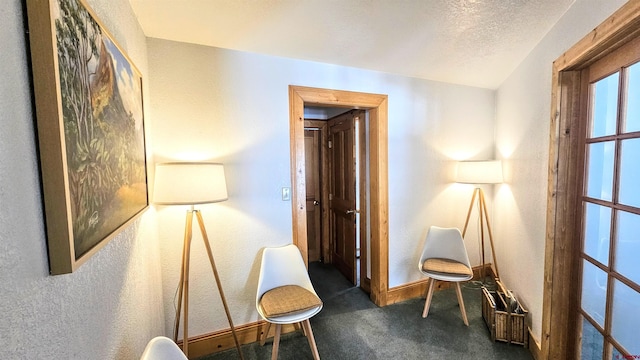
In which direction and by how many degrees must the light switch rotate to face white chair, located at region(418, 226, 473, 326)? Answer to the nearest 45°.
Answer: approximately 90° to its left

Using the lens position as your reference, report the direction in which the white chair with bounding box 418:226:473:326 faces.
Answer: facing the viewer

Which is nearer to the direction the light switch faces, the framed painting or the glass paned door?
the framed painting

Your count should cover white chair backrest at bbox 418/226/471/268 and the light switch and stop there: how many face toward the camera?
2

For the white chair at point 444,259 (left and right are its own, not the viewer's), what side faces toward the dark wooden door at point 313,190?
right

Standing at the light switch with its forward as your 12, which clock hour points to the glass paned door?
The glass paned door is roughly at 10 o'clock from the light switch.

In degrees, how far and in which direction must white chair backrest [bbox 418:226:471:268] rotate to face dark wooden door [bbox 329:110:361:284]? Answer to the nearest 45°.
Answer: approximately 90° to its right

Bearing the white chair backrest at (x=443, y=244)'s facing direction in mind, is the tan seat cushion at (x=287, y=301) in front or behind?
in front

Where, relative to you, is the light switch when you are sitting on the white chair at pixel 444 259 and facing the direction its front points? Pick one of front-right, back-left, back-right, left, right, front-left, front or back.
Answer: front-right

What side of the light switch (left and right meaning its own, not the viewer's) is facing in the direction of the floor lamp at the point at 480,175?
left

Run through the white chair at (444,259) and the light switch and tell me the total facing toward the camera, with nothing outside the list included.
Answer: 2
